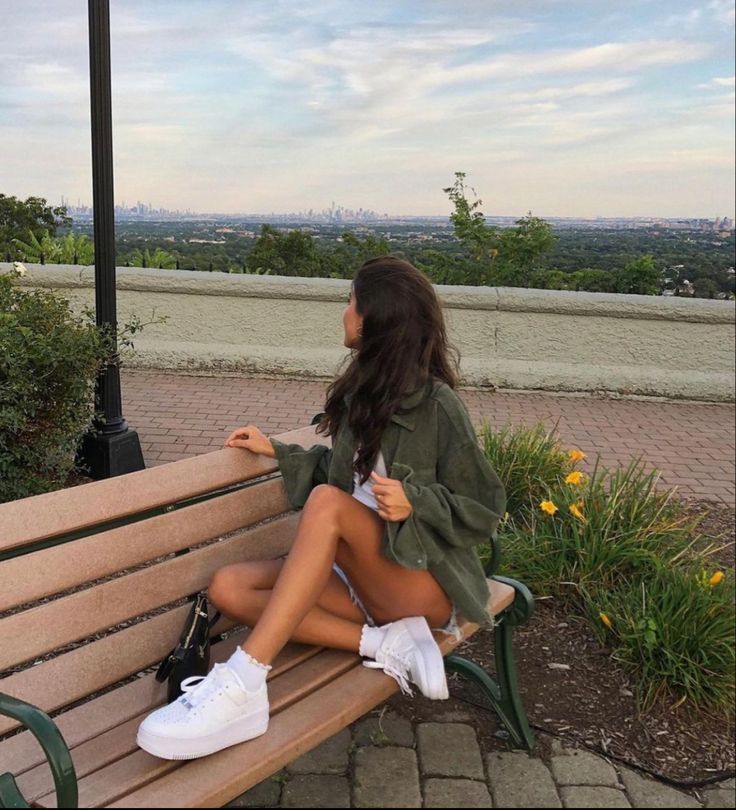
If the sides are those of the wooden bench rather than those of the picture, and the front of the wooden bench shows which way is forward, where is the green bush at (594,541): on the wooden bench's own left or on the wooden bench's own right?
on the wooden bench's own left

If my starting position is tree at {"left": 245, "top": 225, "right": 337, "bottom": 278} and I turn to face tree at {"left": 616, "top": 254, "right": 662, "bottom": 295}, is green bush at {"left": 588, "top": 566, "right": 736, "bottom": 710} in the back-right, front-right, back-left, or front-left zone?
front-right

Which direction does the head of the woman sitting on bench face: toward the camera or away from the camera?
away from the camera

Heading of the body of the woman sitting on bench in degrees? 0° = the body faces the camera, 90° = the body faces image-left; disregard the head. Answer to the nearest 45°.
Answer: approximately 45°

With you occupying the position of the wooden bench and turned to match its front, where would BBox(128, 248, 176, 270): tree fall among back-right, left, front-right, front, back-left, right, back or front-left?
back-left

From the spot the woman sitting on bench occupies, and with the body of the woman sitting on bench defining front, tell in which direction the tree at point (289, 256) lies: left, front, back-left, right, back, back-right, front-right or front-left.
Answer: back-right

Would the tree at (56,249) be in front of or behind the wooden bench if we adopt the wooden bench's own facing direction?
behind

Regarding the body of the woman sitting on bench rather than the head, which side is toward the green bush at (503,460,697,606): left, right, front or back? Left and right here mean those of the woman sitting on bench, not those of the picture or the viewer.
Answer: back

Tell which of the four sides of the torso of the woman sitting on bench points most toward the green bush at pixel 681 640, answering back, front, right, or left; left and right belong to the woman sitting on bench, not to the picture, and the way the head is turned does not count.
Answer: back

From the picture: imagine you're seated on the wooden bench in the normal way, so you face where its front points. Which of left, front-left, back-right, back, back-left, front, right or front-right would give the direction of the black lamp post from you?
back-left
